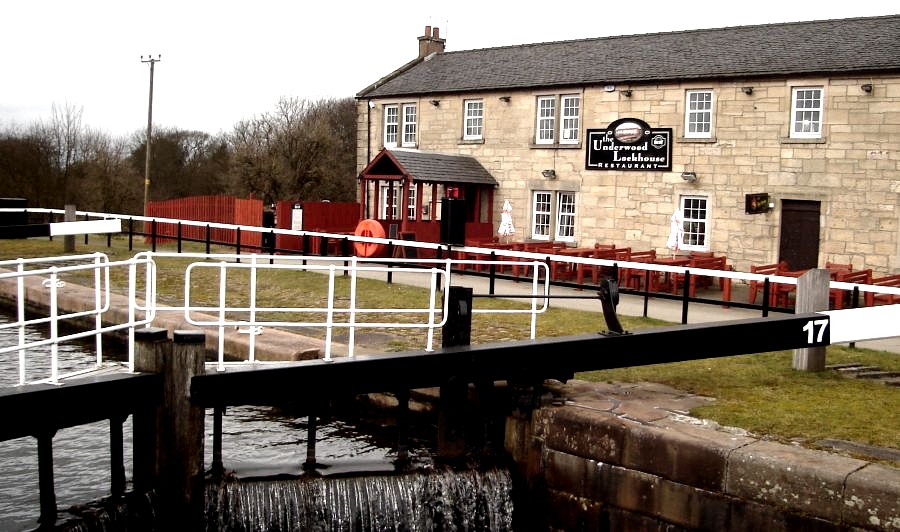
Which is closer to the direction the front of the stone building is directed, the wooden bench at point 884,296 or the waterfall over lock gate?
the waterfall over lock gate

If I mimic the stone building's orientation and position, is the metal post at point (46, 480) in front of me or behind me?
in front

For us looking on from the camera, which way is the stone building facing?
facing the viewer and to the left of the viewer

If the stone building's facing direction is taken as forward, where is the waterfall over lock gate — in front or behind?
in front

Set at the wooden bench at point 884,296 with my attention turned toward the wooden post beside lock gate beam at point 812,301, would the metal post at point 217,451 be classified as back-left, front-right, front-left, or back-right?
front-right

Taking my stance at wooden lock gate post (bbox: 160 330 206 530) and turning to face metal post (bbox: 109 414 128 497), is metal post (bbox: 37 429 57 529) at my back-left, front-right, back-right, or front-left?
front-left

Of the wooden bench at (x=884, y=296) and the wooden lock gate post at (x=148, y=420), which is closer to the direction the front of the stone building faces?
the wooden lock gate post

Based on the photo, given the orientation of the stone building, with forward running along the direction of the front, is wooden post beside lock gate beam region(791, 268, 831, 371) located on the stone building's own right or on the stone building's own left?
on the stone building's own left

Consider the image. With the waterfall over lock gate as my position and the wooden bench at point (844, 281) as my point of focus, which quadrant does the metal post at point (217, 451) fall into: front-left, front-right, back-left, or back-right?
back-left

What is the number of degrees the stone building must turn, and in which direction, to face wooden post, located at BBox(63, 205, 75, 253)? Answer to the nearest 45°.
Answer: approximately 45° to its right

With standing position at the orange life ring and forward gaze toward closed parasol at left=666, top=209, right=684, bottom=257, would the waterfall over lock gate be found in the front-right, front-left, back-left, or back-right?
front-right

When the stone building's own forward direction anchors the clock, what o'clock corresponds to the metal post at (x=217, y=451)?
The metal post is roughly at 11 o'clock from the stone building.

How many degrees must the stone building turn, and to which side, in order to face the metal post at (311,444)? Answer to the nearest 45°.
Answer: approximately 45° to its left
